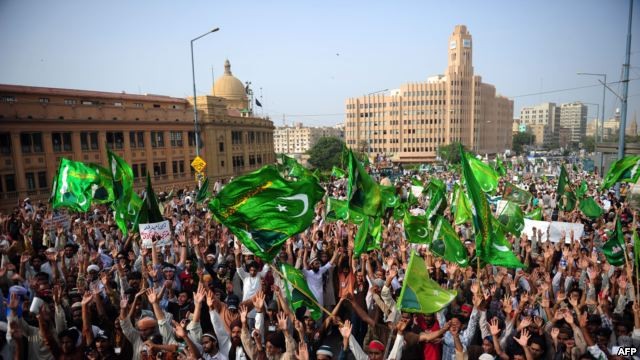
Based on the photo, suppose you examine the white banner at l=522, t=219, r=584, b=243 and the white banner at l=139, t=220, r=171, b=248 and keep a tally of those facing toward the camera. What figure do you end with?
2

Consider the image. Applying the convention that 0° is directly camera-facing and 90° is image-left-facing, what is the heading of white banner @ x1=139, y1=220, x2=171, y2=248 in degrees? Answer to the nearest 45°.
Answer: approximately 0°

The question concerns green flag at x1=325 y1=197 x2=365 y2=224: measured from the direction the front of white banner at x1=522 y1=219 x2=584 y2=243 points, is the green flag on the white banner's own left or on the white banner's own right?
on the white banner's own right

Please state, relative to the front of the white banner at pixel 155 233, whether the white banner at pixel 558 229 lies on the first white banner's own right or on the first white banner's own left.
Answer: on the first white banner's own left

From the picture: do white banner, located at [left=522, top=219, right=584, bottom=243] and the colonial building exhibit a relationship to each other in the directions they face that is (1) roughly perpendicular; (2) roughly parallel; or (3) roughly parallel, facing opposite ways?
roughly perpendicular

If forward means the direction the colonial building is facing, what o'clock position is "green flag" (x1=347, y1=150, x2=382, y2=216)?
The green flag is roughly at 1 o'clock from the colonial building.

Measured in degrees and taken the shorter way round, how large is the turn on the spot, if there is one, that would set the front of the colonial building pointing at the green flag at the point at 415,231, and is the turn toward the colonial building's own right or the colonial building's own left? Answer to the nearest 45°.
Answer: approximately 45° to the colonial building's own right
